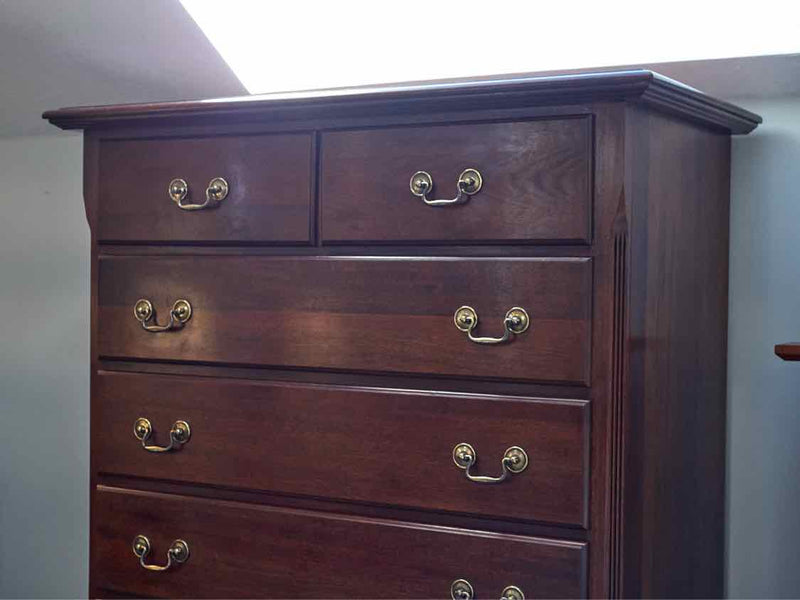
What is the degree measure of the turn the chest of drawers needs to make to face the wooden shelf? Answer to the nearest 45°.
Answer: approximately 135° to its left

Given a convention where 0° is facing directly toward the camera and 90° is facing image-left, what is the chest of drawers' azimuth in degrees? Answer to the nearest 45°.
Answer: approximately 45°
